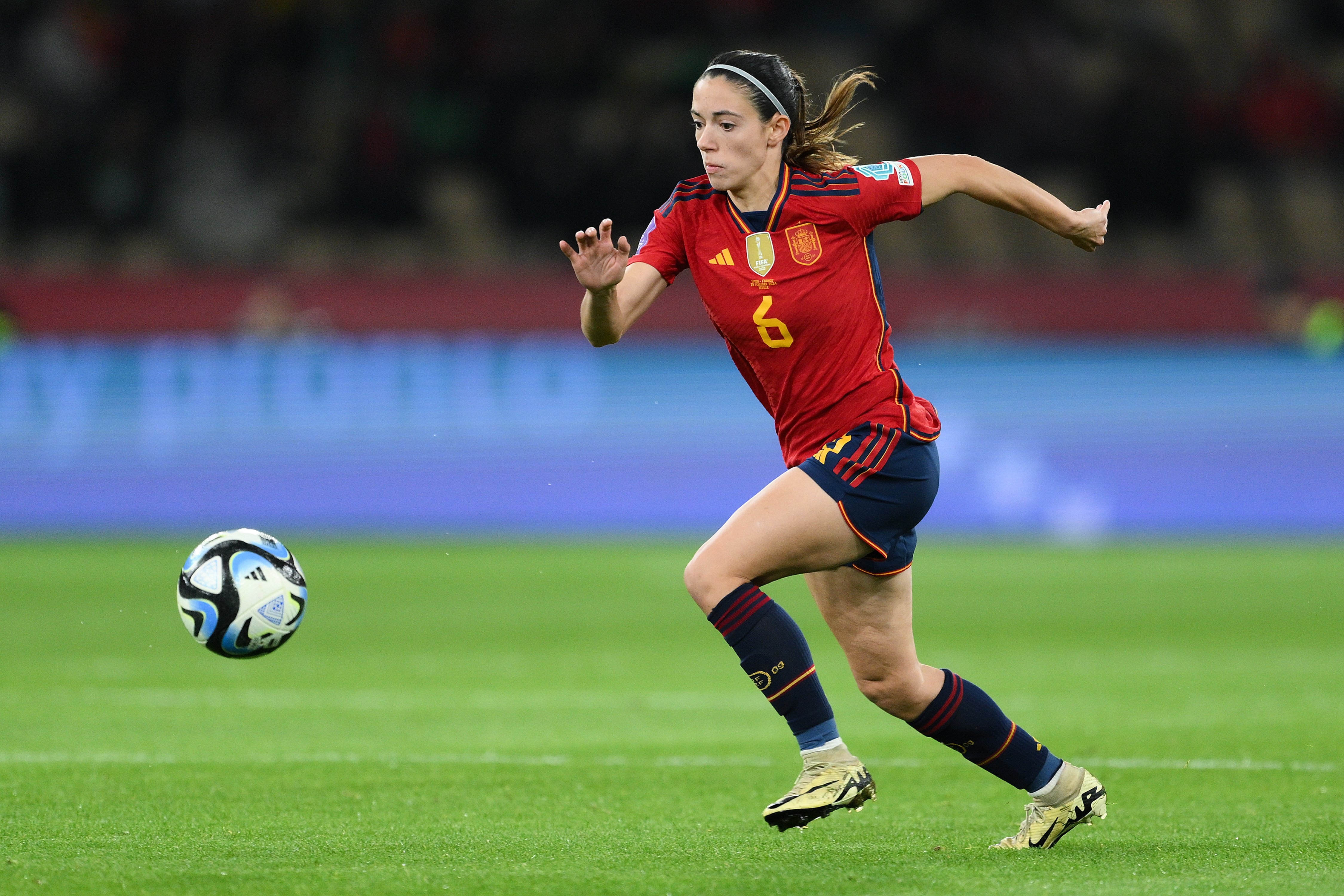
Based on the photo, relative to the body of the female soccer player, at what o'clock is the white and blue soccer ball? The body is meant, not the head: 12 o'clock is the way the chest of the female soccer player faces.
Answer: The white and blue soccer ball is roughly at 2 o'clock from the female soccer player.

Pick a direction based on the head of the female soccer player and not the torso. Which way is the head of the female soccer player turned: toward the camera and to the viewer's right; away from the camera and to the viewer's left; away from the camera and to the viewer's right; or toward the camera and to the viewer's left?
toward the camera and to the viewer's left

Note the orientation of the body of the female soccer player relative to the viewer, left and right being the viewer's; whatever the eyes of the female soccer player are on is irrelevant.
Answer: facing the viewer and to the left of the viewer
